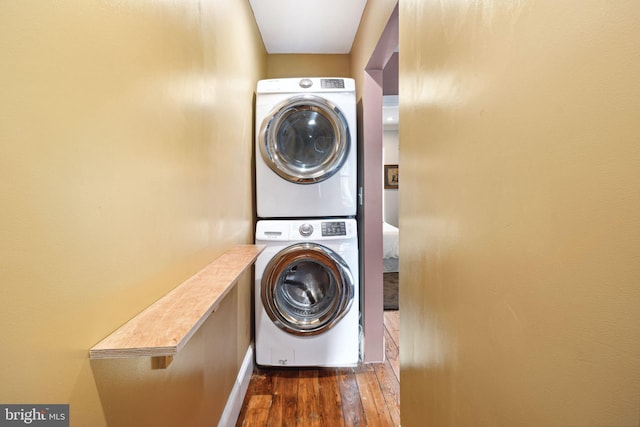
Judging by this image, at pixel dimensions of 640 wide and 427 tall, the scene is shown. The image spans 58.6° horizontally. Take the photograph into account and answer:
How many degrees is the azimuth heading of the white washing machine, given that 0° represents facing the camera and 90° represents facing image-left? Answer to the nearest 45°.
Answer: approximately 0°

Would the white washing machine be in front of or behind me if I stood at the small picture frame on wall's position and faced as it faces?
in front

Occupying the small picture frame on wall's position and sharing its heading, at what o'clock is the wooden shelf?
The wooden shelf is roughly at 12 o'clock from the small picture frame on wall.

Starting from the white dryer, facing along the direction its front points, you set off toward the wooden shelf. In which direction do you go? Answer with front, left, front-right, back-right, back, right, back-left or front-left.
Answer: front

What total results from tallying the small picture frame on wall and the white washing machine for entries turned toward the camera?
2

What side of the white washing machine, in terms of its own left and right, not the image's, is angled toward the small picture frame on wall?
back

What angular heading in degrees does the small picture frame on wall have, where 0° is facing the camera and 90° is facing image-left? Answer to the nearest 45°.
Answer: approximately 0°
